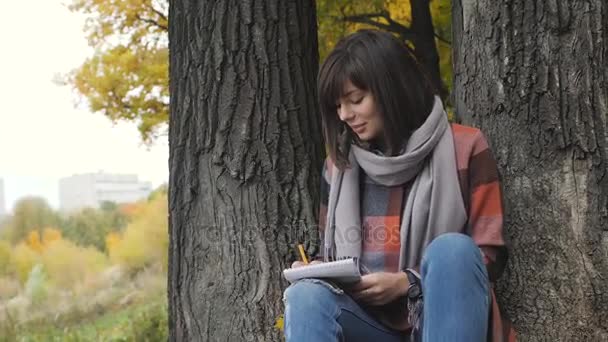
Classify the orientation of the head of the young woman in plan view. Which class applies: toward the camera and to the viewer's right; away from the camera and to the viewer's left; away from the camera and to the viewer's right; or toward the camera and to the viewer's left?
toward the camera and to the viewer's left

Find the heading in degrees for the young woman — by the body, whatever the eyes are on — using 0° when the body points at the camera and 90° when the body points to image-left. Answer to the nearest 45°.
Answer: approximately 45°

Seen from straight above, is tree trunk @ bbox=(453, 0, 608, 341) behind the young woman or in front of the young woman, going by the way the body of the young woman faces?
behind

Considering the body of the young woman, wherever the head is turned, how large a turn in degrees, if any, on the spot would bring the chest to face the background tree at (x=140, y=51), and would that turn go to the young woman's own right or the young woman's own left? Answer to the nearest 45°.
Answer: approximately 90° to the young woman's own right

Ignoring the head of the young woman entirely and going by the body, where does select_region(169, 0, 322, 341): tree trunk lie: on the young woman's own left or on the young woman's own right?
on the young woman's own right

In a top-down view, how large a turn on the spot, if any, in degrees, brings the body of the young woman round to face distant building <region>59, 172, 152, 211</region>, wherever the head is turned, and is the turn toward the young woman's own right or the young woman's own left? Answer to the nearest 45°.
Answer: approximately 90° to the young woman's own right

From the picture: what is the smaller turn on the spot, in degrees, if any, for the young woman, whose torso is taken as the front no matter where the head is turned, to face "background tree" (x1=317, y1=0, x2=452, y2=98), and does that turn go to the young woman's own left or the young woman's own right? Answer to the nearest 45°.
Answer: approximately 135° to the young woman's own right
